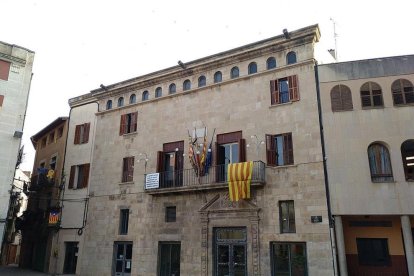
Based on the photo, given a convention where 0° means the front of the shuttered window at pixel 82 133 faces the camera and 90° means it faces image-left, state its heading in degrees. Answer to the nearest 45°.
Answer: approximately 45°

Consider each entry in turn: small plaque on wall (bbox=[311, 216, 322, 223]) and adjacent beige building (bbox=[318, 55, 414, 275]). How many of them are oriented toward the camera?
2

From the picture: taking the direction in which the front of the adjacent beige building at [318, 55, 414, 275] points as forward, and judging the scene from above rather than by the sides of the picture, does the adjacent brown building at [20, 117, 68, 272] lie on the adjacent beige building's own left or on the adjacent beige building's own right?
on the adjacent beige building's own right

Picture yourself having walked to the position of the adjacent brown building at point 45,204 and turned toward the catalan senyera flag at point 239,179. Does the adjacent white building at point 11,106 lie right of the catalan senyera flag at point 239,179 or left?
right

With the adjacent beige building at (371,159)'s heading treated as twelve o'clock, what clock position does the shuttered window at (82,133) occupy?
The shuttered window is roughly at 3 o'clock from the adjacent beige building.

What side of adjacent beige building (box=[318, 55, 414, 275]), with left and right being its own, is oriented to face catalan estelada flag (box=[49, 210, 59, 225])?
right

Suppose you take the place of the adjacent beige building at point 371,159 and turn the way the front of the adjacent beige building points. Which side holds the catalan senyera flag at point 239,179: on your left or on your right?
on your right

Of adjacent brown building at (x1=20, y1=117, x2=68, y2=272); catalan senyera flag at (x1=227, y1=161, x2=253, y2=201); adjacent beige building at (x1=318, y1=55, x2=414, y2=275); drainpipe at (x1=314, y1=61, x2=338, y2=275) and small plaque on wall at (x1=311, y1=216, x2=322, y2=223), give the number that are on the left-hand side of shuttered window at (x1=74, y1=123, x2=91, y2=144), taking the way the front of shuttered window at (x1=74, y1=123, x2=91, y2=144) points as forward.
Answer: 4

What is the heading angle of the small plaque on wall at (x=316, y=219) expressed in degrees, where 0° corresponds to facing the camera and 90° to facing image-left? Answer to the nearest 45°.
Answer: approximately 0°
